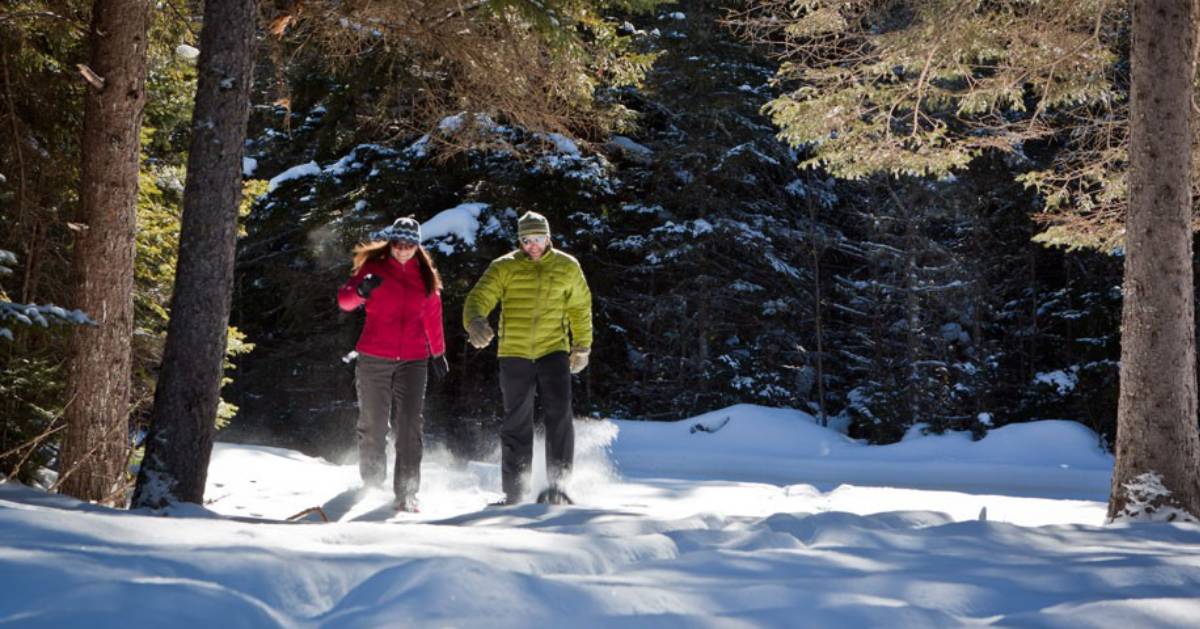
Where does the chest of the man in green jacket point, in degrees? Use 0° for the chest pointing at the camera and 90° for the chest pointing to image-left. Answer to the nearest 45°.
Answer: approximately 0°

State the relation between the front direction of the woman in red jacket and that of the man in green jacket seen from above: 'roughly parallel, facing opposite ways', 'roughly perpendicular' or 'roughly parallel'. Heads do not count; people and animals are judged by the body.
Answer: roughly parallel

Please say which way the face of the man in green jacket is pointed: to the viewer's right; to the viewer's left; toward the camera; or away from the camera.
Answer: toward the camera

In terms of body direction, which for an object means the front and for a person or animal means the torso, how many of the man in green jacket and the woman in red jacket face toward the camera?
2

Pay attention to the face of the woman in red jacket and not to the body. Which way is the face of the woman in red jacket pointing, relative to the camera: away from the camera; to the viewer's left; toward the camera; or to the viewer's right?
toward the camera

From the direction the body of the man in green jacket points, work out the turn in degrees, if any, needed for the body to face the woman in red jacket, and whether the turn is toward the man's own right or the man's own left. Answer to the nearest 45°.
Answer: approximately 90° to the man's own right

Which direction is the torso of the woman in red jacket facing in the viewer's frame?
toward the camera

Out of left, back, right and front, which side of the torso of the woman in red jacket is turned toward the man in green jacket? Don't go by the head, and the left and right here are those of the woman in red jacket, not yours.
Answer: left
